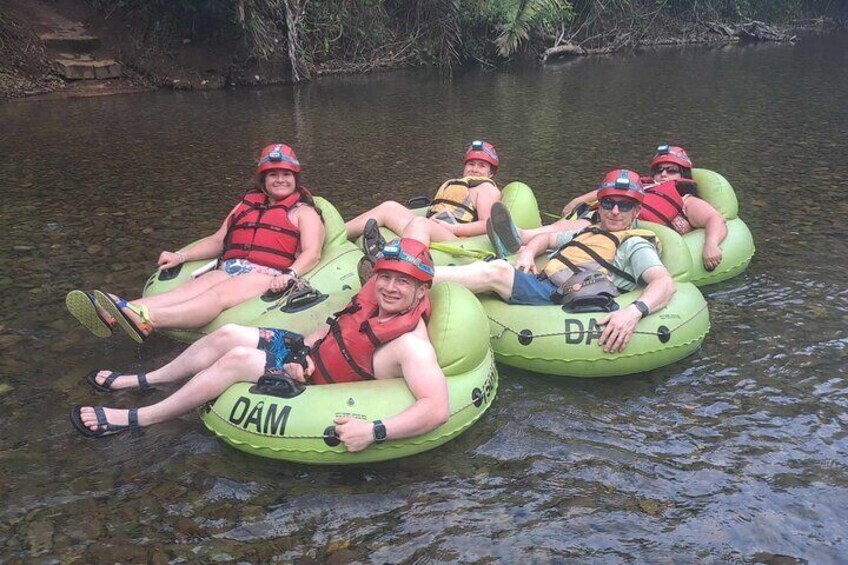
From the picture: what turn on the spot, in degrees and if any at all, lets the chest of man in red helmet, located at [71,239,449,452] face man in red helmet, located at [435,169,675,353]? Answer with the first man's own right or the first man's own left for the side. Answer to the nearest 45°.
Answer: approximately 180°

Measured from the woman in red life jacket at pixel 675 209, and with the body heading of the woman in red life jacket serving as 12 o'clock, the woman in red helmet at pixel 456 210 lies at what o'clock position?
The woman in red helmet is roughly at 1 o'clock from the woman in red life jacket.

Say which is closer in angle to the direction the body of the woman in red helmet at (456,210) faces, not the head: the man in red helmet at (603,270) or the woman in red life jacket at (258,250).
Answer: the woman in red life jacket

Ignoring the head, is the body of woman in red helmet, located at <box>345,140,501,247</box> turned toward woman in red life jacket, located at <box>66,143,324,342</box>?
yes

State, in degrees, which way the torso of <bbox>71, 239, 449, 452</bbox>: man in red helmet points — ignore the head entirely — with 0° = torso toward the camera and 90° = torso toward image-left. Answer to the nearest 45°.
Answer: approximately 45°

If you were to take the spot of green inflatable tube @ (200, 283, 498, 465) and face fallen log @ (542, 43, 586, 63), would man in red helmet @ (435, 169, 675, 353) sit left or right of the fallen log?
right

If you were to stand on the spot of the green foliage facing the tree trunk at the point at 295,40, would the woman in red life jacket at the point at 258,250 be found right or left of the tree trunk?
left

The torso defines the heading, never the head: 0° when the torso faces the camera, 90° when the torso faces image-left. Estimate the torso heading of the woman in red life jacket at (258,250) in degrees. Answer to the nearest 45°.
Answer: approximately 45°

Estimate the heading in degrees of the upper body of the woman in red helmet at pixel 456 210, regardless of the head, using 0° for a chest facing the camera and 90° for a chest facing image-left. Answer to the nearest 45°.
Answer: approximately 45°

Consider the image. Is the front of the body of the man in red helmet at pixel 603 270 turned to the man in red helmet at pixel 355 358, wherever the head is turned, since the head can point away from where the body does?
yes
